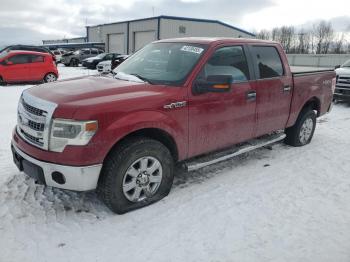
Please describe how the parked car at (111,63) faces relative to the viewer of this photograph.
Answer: facing the viewer and to the left of the viewer

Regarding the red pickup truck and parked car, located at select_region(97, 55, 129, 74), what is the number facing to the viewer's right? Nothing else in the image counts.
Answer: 0

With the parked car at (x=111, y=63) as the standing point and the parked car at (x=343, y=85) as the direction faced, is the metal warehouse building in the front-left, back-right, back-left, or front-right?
back-left

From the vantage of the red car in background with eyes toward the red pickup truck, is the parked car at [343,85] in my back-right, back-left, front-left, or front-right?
front-left

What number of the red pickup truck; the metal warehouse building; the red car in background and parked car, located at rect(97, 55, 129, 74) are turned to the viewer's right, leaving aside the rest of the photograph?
0

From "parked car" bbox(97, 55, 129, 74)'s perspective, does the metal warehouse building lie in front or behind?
behind

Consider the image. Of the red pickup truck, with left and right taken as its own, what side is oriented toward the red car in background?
right

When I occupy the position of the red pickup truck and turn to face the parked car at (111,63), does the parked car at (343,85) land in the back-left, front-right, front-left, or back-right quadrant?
front-right

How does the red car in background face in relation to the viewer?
to the viewer's left

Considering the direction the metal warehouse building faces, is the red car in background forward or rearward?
forward

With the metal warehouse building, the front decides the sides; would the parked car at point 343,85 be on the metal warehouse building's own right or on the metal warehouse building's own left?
on the metal warehouse building's own left

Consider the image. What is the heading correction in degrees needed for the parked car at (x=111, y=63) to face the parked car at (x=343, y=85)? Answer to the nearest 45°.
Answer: approximately 135° to its left
